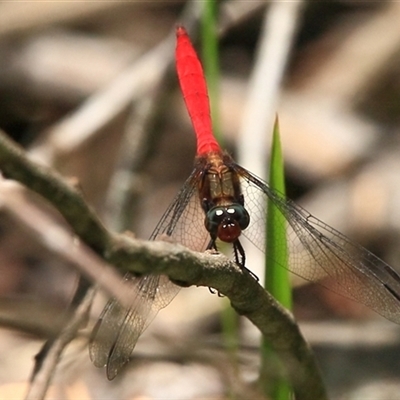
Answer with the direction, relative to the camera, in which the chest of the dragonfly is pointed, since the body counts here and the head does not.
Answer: toward the camera
